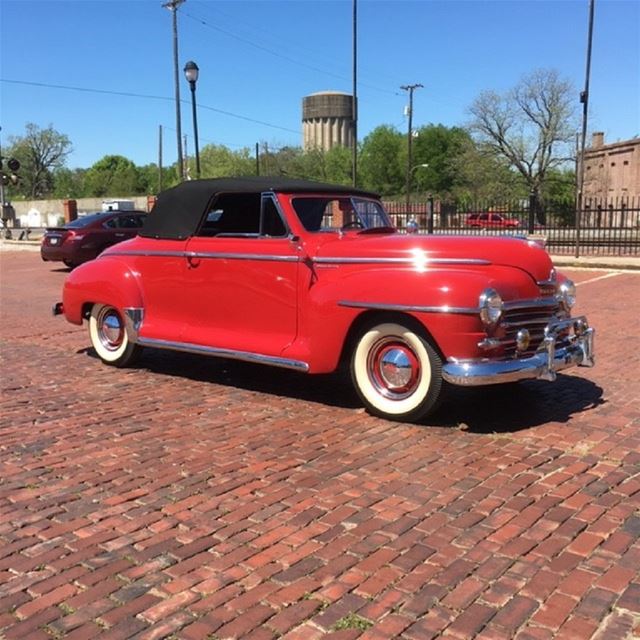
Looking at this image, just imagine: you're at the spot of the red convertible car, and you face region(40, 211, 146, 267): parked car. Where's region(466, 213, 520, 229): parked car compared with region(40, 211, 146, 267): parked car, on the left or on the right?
right

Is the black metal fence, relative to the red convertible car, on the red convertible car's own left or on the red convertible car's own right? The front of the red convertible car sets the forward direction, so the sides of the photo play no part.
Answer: on the red convertible car's own left

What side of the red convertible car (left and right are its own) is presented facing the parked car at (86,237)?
back

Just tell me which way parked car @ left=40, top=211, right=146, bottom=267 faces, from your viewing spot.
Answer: facing away from the viewer and to the right of the viewer

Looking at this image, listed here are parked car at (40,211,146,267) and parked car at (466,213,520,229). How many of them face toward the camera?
0

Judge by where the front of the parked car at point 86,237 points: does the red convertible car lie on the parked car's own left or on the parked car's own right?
on the parked car's own right

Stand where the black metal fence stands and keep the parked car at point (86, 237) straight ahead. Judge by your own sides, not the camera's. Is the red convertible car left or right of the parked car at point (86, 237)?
left

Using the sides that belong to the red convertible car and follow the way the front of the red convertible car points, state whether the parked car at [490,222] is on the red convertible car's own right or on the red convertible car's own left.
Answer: on the red convertible car's own left
